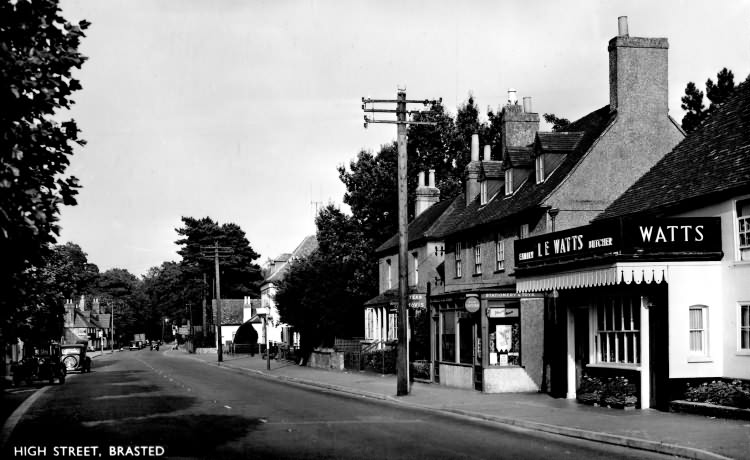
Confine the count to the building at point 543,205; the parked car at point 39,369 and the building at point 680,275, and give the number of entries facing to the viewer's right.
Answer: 0

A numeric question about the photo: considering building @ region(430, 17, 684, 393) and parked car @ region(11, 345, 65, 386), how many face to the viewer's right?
0

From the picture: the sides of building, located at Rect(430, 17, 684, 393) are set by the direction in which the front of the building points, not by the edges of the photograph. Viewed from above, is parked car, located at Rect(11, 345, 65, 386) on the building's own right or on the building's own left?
on the building's own right

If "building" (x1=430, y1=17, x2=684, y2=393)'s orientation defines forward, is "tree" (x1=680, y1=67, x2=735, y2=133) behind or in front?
behind

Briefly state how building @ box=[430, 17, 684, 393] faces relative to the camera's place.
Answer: facing the viewer and to the left of the viewer

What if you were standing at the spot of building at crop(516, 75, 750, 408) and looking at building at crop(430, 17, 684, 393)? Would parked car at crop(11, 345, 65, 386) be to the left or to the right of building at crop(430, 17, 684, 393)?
left

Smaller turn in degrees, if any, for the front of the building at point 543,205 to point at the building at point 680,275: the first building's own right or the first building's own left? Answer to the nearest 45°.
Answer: approximately 45° to the first building's own left
